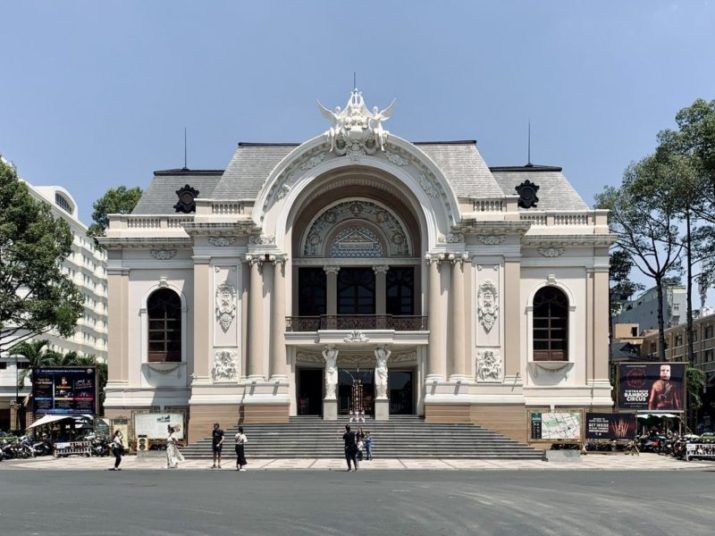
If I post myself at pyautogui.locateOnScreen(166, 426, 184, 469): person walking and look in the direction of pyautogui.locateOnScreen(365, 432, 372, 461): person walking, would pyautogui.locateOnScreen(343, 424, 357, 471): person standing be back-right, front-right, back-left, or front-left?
front-right

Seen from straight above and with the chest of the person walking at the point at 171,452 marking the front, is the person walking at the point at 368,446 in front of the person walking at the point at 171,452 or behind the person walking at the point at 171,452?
behind

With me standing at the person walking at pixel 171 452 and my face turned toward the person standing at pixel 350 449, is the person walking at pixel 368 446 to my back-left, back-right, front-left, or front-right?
front-left

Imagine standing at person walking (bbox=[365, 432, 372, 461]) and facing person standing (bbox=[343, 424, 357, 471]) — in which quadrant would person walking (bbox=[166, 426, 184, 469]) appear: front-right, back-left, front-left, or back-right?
front-right

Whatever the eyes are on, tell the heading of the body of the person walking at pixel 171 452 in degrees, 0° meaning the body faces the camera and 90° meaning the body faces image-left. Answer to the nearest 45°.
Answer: approximately 90°
